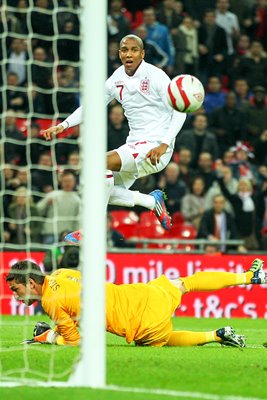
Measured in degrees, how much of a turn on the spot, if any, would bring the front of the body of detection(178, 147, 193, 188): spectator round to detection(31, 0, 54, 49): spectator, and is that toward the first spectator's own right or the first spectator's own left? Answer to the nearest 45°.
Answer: approximately 90° to the first spectator's own right

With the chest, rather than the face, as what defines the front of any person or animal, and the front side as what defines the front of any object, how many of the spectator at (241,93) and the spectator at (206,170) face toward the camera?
2

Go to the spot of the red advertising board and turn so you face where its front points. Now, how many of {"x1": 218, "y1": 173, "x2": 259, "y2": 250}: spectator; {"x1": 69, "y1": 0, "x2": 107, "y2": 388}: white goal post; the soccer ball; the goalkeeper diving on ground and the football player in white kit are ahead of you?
4

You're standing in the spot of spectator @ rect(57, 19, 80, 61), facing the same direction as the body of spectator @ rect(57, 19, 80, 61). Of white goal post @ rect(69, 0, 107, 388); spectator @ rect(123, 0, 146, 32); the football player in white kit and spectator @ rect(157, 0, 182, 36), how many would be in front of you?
2

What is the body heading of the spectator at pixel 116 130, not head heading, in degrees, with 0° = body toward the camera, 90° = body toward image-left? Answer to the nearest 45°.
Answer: approximately 0°

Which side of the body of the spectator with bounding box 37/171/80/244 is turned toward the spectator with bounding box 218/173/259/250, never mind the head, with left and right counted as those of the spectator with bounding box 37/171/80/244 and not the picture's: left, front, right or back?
left

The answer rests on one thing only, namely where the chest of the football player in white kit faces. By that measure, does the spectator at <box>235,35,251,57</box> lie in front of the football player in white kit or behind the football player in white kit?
behind

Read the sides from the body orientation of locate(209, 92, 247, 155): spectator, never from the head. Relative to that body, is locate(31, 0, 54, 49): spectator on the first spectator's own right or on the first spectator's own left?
on the first spectator's own right
